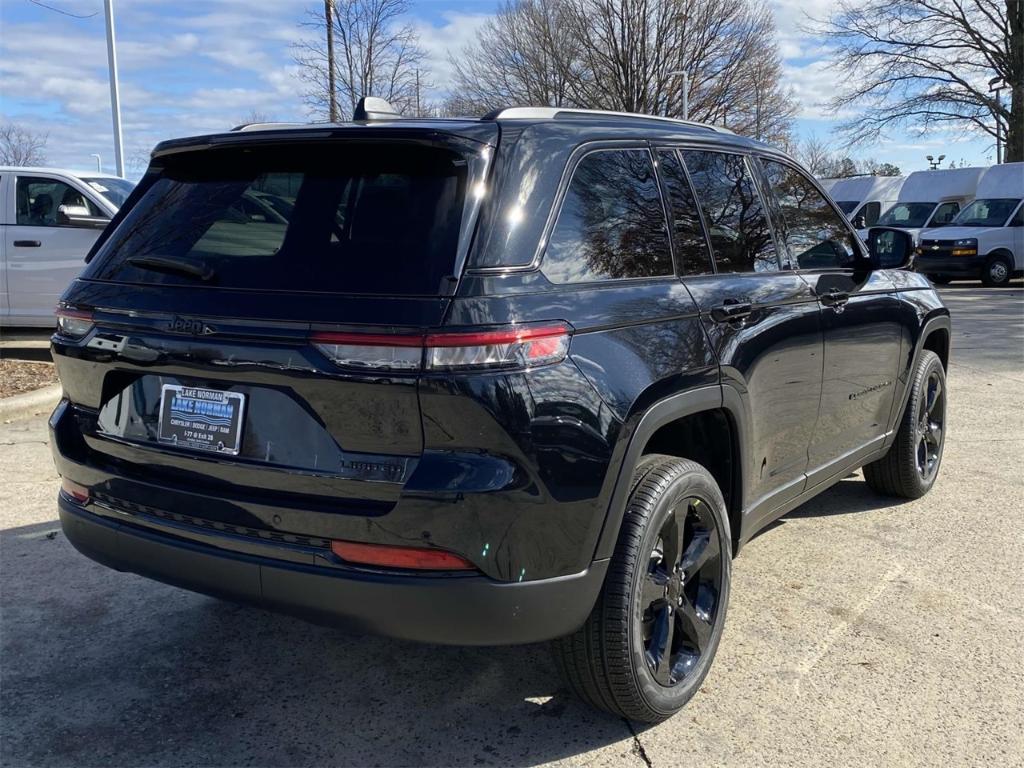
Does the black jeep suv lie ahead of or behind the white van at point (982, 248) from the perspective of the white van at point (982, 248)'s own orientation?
ahead

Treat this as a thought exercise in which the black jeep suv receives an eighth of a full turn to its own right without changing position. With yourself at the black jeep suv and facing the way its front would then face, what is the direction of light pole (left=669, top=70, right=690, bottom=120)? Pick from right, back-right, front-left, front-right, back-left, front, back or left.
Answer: left

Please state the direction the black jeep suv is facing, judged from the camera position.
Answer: facing away from the viewer and to the right of the viewer

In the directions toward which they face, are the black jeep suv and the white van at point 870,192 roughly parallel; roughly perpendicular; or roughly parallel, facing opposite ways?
roughly parallel, facing opposite ways

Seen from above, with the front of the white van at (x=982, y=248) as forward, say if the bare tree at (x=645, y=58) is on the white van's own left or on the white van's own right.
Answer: on the white van's own right

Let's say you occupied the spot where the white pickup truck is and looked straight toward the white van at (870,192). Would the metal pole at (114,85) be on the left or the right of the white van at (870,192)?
left

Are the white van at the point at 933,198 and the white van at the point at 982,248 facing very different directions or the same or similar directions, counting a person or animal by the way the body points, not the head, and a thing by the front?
same or similar directions

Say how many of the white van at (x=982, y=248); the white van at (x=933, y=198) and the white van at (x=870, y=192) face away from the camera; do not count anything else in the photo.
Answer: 0

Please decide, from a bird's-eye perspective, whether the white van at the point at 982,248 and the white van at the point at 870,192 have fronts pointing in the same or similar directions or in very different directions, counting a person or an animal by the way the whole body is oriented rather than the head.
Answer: same or similar directions

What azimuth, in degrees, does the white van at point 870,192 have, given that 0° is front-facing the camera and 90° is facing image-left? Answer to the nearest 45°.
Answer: approximately 45°

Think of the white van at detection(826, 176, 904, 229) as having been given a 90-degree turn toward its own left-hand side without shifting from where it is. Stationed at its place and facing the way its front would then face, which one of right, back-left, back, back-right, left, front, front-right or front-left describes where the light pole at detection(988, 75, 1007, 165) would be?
left

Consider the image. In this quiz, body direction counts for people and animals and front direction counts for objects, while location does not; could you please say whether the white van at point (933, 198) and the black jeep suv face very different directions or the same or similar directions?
very different directions

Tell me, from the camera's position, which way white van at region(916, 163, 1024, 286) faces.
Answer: facing the viewer and to the left of the viewer
